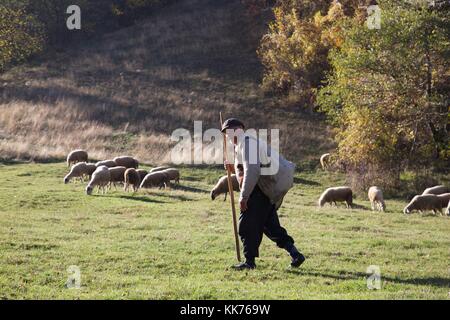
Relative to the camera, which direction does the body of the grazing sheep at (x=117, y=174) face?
to the viewer's left

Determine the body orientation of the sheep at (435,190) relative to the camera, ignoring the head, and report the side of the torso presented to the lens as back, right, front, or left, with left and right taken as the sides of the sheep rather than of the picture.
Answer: left

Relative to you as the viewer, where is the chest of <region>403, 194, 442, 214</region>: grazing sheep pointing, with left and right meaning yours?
facing to the left of the viewer

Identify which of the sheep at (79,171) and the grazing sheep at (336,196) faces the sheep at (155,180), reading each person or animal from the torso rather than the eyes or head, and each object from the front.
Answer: the grazing sheep

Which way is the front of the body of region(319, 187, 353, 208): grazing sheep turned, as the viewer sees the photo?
to the viewer's left

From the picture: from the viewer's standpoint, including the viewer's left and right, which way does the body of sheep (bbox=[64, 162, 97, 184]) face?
facing to the left of the viewer

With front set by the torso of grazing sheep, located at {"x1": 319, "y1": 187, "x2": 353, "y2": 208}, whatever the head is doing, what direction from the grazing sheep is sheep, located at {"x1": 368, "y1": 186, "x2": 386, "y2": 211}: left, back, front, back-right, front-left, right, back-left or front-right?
back

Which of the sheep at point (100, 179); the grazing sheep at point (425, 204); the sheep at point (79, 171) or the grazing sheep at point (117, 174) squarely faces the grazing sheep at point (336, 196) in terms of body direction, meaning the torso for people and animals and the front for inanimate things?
the grazing sheep at point (425, 204)

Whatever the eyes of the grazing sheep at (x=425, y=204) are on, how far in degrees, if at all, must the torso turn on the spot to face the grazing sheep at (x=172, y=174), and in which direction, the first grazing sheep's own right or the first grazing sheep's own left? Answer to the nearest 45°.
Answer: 0° — it already faces it

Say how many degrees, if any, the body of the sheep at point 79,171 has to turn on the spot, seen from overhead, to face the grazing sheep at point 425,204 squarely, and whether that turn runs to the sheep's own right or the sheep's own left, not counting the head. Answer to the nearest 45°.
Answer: approximately 135° to the sheep's own left

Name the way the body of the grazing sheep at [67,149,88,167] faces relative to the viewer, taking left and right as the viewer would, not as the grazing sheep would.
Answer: facing to the left of the viewer
